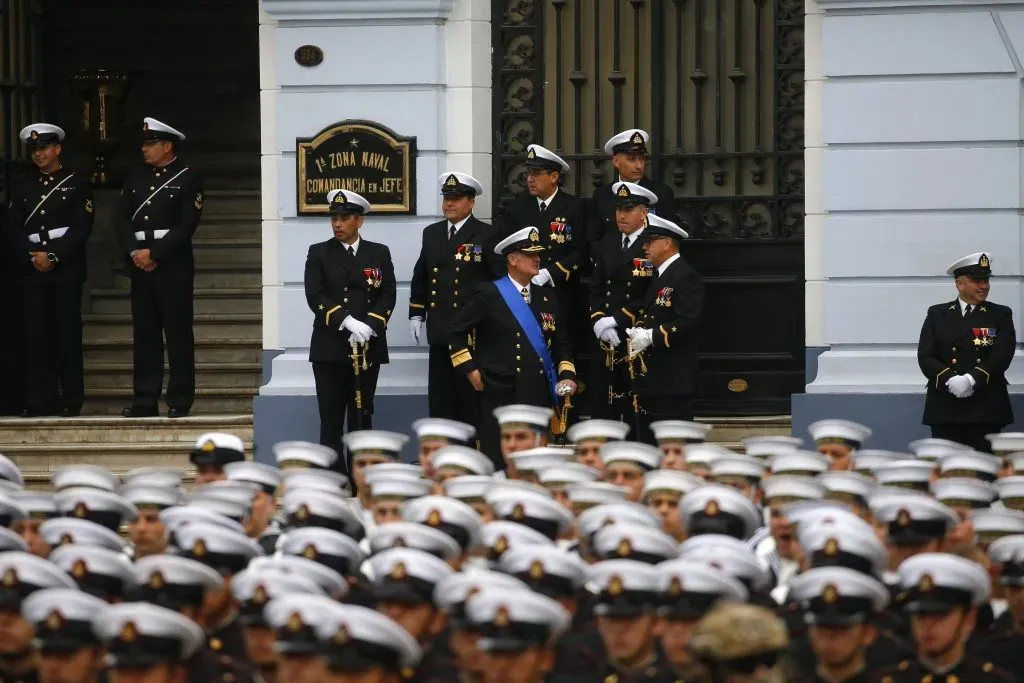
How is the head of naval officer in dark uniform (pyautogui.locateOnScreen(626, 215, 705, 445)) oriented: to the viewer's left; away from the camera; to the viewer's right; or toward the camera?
to the viewer's left

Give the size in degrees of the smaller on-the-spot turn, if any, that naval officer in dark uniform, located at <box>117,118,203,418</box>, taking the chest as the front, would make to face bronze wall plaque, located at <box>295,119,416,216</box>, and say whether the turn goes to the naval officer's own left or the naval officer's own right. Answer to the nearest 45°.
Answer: approximately 135° to the naval officer's own left

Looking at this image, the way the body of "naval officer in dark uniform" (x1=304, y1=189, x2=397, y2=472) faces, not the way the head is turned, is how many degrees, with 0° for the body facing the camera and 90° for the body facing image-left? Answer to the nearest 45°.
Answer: approximately 0°

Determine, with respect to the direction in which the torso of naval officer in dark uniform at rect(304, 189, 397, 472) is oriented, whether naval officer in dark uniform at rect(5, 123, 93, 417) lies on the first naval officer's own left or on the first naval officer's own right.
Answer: on the first naval officer's own right

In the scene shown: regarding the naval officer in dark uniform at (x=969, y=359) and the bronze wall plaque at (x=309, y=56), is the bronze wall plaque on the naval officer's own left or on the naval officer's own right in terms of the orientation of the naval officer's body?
on the naval officer's own right

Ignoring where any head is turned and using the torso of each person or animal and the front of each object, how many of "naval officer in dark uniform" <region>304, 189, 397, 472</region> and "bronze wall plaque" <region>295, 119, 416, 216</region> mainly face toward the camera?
2

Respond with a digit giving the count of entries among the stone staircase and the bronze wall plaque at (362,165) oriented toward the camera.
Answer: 2
